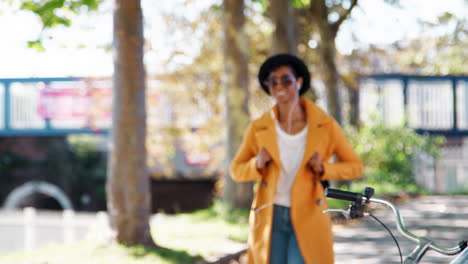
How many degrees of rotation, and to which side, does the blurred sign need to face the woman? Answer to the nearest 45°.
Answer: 0° — it already faces them

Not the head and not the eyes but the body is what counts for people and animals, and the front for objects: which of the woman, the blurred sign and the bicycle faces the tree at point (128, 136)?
the blurred sign

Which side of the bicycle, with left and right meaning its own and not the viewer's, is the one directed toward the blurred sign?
back

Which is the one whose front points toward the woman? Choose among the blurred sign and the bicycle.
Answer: the blurred sign

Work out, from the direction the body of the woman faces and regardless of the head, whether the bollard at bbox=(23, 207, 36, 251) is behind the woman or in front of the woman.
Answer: behind

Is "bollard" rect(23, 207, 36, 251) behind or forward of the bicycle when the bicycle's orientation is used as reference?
behind
